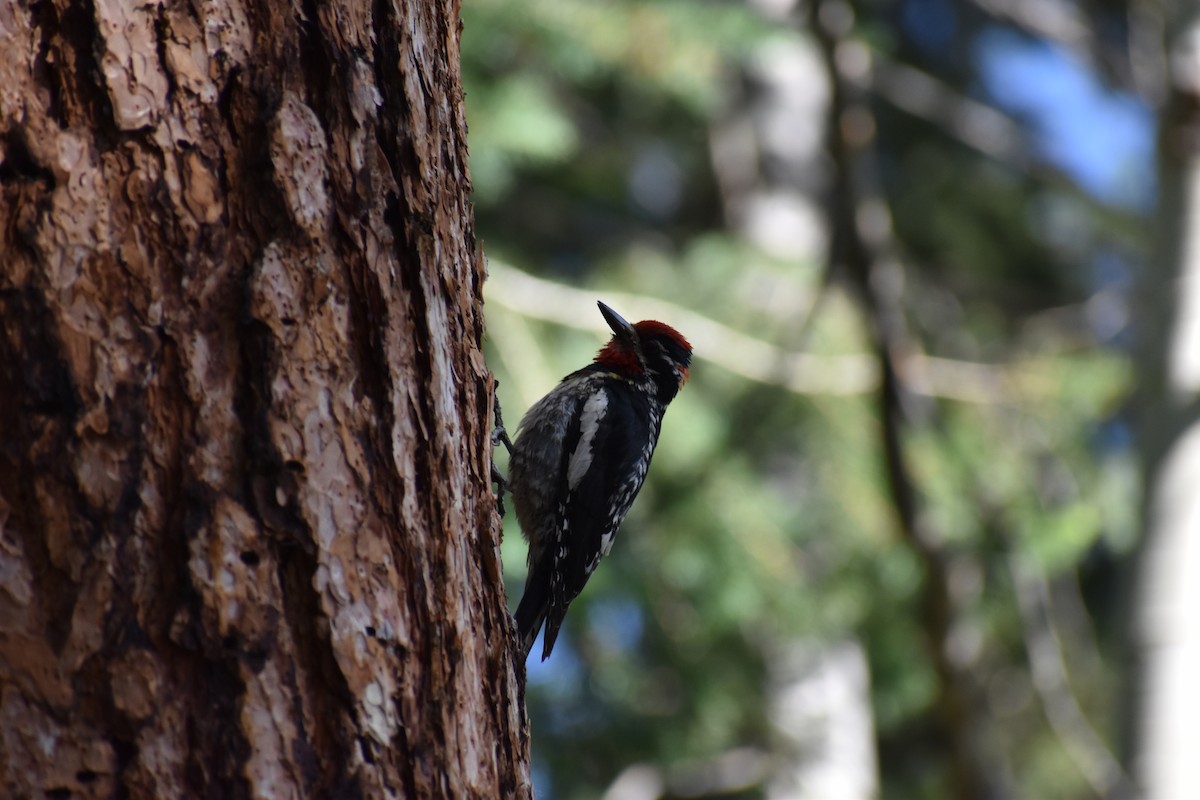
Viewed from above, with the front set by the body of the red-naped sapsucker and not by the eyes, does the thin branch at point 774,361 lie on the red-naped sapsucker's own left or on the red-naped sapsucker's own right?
on the red-naped sapsucker's own right

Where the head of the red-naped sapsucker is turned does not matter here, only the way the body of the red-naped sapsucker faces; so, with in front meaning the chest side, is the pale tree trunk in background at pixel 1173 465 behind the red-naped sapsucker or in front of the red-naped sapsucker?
behind

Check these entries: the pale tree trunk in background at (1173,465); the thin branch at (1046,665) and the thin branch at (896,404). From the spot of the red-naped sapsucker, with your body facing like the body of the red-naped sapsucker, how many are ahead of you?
0

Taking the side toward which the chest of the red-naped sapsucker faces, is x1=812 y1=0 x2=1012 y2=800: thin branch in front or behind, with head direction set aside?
behind

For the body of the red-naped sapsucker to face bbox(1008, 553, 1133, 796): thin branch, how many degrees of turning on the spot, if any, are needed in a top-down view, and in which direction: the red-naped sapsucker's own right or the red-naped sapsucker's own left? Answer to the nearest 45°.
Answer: approximately 135° to the red-naped sapsucker's own right

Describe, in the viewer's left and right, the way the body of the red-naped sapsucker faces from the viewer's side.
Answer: facing to the left of the viewer

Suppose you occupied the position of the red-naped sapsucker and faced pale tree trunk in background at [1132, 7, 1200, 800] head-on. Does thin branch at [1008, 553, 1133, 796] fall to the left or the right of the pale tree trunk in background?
left
